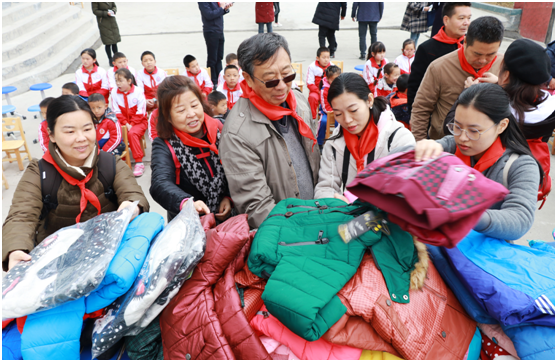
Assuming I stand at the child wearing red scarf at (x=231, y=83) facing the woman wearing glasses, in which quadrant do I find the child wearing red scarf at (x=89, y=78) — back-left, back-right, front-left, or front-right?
back-right

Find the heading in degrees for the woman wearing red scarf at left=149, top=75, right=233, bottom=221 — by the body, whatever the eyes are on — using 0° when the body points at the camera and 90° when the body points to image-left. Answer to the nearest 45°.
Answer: approximately 315°

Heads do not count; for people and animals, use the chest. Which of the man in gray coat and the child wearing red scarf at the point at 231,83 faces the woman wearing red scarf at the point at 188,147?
the child wearing red scarf

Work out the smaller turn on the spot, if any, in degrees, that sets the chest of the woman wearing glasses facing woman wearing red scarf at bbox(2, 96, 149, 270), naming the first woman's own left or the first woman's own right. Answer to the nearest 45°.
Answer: approximately 45° to the first woman's own right

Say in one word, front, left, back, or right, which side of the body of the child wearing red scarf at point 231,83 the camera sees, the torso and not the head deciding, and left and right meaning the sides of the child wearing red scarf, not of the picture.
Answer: front

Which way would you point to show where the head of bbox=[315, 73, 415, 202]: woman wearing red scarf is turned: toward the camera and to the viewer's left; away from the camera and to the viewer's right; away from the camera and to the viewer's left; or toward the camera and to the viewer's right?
toward the camera and to the viewer's left

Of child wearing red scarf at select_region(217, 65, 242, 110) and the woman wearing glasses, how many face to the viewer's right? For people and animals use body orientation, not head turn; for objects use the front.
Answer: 0

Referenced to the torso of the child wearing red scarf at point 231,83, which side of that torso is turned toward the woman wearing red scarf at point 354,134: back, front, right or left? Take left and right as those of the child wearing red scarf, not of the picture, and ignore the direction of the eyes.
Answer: front

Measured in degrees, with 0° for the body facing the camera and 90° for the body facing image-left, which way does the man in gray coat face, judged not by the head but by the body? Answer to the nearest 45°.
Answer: approximately 315°

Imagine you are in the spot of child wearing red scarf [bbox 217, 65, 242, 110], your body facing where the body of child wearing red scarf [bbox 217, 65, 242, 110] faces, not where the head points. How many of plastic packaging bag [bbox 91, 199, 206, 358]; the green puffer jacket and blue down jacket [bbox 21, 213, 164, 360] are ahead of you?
3

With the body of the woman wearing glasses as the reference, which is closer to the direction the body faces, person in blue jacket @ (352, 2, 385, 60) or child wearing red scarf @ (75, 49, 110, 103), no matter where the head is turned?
the child wearing red scarf

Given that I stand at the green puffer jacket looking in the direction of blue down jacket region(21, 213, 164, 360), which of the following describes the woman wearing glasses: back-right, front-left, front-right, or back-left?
back-right

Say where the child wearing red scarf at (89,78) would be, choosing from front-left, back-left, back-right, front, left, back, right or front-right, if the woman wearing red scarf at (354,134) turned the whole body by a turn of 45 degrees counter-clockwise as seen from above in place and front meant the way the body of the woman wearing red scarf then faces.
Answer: back-right

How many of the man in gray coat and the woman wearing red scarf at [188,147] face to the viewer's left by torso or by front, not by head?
0

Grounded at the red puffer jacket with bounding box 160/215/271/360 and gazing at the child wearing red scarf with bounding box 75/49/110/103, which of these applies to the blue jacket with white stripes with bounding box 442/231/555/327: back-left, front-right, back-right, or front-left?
back-right

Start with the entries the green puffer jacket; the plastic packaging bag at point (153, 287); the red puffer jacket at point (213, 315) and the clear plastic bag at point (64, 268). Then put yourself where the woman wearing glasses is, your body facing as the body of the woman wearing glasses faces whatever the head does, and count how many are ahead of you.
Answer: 4
